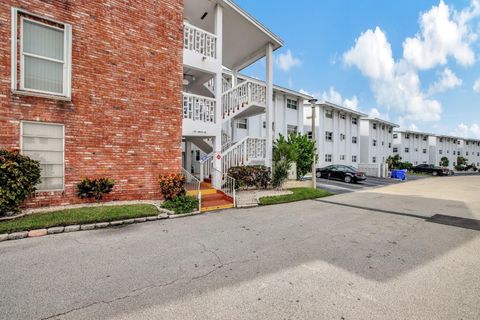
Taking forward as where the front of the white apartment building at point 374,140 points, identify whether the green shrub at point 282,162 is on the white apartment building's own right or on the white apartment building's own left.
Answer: on the white apartment building's own right

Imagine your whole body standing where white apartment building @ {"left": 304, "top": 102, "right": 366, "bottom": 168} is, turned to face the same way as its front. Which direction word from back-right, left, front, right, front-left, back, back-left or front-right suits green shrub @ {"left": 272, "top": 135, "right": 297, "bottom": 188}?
front-right

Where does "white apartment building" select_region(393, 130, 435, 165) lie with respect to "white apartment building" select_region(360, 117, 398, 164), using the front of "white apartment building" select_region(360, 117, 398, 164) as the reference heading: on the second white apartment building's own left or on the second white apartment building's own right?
on the second white apartment building's own left

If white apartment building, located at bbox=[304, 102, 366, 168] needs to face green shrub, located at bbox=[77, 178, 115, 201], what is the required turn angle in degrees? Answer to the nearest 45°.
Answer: approximately 45° to its right

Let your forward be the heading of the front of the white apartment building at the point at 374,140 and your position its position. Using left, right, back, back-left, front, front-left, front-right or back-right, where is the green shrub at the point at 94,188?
front-right

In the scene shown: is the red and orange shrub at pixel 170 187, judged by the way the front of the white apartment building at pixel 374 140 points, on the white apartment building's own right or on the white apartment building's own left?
on the white apartment building's own right
